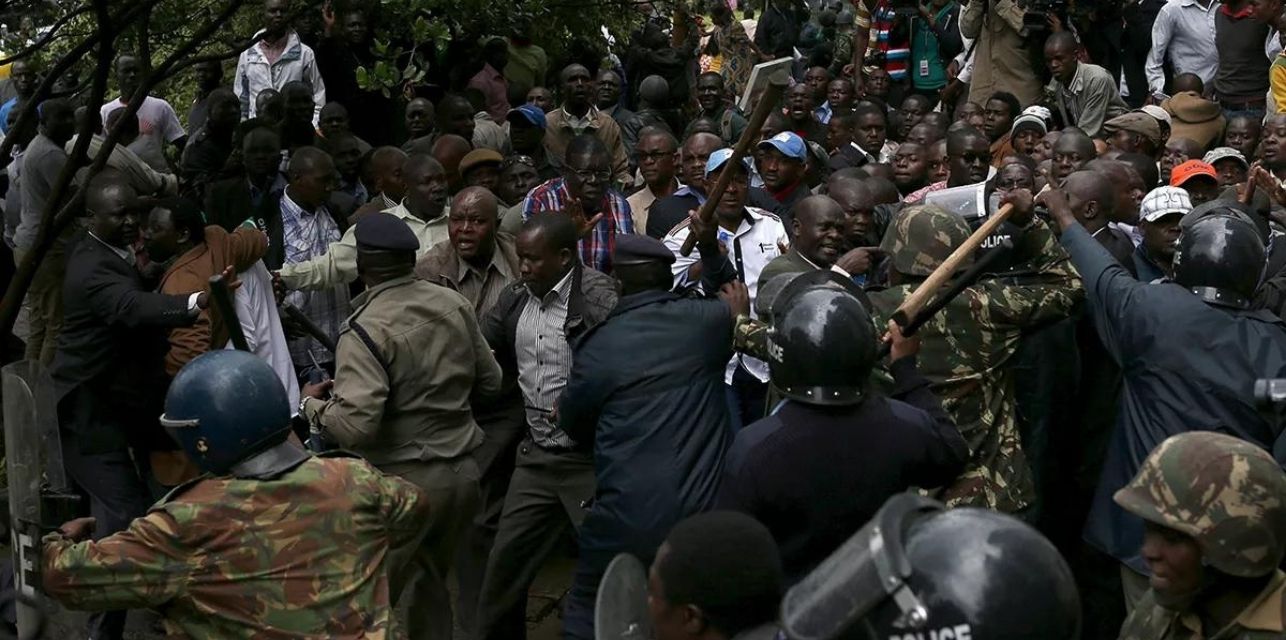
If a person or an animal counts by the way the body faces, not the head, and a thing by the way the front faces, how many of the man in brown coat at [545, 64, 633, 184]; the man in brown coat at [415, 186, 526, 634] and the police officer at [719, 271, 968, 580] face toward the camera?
2

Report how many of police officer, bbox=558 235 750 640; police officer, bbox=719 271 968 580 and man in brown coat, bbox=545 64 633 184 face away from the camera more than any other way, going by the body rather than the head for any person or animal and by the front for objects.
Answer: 2

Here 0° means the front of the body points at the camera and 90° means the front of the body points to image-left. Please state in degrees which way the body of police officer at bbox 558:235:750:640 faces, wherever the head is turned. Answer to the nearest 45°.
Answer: approximately 180°

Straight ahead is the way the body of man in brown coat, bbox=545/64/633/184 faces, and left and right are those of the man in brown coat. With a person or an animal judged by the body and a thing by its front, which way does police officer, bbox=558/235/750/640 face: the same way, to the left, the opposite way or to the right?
the opposite way

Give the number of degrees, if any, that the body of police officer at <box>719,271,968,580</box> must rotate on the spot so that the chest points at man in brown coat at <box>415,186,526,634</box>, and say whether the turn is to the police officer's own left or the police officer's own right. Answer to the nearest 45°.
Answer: approximately 45° to the police officer's own left

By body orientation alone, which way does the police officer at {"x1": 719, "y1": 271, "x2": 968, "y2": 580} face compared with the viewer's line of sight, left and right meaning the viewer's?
facing away from the viewer

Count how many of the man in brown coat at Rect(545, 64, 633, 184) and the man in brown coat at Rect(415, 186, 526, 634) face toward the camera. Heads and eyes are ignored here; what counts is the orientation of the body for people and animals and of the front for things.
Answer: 2

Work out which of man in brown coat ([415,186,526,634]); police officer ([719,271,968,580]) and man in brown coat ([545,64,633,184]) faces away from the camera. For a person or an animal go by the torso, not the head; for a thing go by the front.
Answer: the police officer

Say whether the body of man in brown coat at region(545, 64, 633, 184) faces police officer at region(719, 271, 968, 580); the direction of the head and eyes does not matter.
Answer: yes

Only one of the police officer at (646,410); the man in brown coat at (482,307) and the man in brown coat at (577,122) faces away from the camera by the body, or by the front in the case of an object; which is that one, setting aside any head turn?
the police officer
